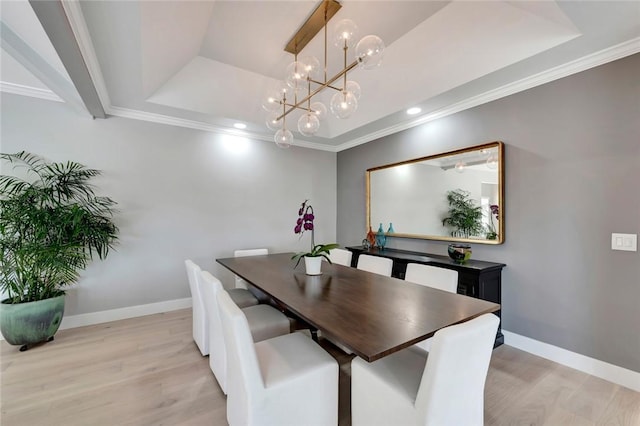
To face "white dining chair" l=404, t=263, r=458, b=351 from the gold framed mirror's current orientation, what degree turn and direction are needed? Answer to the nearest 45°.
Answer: approximately 45° to its left

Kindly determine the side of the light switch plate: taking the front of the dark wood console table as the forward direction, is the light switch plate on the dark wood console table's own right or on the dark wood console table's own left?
on the dark wood console table's own left

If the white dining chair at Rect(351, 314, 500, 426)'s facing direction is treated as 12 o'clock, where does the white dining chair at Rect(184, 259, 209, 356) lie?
the white dining chair at Rect(184, 259, 209, 356) is roughly at 11 o'clock from the white dining chair at Rect(351, 314, 500, 426).

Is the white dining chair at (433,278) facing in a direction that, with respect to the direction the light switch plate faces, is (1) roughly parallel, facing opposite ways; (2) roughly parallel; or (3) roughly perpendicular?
roughly parallel

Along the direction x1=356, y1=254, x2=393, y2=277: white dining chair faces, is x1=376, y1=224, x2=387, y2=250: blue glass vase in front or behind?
behind

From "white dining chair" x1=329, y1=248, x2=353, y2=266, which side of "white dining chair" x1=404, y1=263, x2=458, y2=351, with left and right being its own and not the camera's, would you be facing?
right

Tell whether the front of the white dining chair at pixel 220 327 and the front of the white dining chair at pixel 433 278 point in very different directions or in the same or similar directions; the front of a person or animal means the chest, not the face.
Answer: very different directions

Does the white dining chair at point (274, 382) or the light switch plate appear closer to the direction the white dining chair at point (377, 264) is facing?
the white dining chair

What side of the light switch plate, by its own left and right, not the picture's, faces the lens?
front

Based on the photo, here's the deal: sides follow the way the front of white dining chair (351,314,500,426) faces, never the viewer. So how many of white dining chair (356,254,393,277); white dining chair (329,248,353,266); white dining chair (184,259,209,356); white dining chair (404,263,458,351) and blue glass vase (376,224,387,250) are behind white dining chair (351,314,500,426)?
0

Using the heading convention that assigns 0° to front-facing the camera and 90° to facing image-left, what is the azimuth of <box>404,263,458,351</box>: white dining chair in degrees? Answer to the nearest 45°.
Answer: approximately 45°

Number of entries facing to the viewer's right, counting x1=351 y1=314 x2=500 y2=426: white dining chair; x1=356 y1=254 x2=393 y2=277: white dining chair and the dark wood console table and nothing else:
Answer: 0

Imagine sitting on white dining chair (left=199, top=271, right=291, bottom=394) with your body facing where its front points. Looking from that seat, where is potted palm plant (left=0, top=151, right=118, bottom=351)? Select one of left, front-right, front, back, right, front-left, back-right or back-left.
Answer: back-left

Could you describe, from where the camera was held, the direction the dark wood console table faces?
facing the viewer and to the left of the viewer

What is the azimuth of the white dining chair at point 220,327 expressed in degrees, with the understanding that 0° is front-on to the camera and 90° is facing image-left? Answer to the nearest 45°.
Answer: approximately 270°

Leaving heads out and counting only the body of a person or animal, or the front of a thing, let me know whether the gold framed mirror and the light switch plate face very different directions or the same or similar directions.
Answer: same or similar directions

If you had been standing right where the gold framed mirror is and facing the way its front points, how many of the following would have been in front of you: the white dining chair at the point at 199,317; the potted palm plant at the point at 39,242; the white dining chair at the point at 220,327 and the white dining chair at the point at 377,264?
4

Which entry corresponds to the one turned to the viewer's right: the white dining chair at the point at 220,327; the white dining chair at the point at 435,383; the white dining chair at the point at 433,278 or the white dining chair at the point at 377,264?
the white dining chair at the point at 220,327

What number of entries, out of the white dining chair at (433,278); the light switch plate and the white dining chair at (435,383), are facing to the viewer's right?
0
